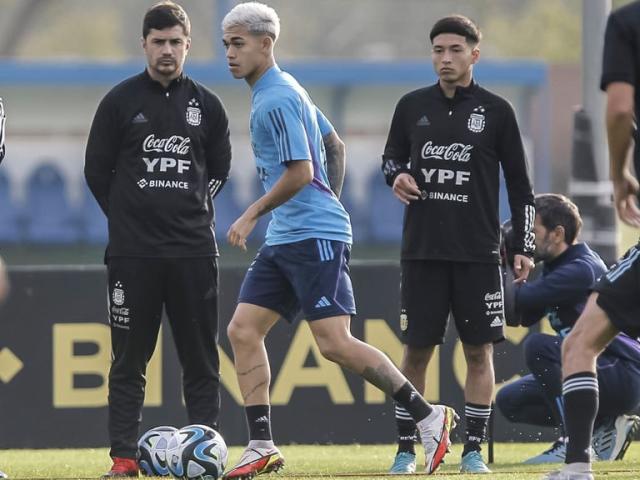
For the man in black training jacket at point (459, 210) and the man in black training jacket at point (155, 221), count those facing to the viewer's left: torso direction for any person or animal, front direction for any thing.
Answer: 0

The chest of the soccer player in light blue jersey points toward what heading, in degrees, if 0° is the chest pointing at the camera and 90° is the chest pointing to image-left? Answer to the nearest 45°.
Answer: approximately 90°

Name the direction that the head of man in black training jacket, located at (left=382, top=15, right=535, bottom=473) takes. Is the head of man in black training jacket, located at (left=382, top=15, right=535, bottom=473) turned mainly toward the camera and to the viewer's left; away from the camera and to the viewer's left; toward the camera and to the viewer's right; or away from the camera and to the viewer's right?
toward the camera and to the viewer's left

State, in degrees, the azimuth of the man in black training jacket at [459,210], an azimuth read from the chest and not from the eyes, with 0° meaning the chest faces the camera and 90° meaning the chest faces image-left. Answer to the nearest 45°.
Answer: approximately 0°

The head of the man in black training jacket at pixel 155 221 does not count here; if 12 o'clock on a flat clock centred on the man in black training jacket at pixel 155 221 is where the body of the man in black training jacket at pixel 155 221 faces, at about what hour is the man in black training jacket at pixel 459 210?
the man in black training jacket at pixel 459 210 is roughly at 9 o'clock from the man in black training jacket at pixel 155 221.

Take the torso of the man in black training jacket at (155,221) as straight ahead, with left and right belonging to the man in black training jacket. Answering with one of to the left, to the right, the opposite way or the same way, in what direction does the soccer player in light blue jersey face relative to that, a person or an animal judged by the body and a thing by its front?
to the right

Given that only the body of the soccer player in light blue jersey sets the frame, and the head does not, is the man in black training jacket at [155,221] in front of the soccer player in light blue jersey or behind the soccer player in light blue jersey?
in front

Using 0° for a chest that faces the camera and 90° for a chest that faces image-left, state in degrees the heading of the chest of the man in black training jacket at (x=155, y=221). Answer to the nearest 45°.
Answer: approximately 0°

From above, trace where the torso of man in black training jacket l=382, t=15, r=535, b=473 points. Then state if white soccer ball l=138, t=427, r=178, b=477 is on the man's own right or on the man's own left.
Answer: on the man's own right

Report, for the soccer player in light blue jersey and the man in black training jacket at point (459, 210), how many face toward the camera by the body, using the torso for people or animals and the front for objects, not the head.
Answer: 1
